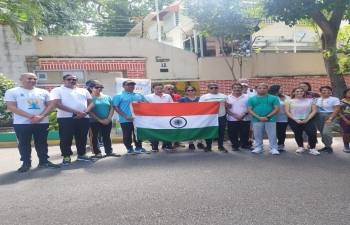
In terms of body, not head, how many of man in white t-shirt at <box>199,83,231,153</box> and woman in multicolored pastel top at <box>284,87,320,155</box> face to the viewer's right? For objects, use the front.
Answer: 0

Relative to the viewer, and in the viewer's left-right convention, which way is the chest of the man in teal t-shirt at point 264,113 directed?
facing the viewer

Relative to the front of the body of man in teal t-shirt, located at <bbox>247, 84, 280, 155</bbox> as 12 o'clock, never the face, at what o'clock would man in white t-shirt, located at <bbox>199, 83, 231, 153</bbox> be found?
The man in white t-shirt is roughly at 3 o'clock from the man in teal t-shirt.

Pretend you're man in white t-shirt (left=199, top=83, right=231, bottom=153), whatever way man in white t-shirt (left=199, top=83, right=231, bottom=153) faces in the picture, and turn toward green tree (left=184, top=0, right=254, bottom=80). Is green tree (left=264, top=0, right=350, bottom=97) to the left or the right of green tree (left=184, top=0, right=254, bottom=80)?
right

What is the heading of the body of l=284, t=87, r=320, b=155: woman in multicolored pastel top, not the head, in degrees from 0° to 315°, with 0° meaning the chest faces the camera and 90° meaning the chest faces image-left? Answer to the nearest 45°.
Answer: approximately 0°

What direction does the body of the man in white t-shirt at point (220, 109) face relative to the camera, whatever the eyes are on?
toward the camera

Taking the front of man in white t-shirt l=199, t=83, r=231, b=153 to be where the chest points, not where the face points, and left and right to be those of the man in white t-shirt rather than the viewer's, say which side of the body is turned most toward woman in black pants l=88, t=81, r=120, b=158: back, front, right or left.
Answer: right

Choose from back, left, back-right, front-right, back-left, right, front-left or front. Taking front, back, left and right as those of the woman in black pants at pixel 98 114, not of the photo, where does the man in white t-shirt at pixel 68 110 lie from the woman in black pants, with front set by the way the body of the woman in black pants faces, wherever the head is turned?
right

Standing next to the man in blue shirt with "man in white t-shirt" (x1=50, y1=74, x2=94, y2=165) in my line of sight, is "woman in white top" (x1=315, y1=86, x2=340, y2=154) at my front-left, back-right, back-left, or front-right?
back-left
